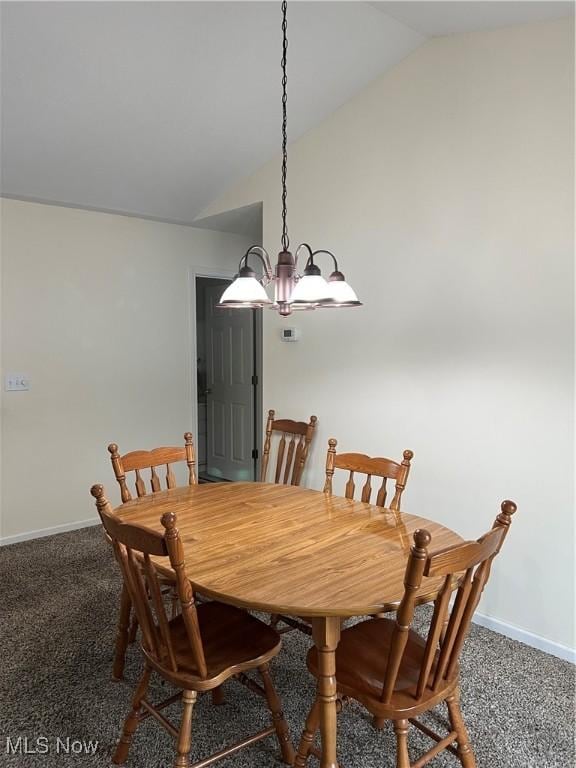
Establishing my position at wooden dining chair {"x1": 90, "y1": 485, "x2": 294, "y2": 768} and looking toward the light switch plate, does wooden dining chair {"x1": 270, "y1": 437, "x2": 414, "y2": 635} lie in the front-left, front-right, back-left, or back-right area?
front-right

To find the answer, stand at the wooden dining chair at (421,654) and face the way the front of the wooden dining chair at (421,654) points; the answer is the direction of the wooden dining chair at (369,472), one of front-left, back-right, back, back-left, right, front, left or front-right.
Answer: front-right

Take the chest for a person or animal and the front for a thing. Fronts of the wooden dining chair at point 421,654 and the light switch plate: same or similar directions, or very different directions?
very different directions

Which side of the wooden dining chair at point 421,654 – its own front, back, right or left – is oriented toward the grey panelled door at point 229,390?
front

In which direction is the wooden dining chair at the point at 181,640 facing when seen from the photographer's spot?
facing away from the viewer and to the right of the viewer

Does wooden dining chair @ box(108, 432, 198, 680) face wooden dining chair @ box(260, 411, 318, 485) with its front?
no

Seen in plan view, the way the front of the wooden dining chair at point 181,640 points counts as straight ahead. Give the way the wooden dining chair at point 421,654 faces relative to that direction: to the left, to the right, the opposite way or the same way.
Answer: to the left

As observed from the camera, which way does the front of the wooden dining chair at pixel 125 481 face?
facing the viewer and to the right of the viewer

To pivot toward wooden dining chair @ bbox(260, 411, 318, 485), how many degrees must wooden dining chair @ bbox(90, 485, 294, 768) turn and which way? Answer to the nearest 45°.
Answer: approximately 45° to its left

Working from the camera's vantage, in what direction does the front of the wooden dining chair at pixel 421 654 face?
facing away from the viewer and to the left of the viewer

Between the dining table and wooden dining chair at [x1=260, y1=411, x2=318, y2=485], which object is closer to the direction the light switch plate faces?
the dining table

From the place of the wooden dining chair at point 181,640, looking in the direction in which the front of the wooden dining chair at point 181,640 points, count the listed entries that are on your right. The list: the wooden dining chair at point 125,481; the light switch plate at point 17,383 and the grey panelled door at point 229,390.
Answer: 0

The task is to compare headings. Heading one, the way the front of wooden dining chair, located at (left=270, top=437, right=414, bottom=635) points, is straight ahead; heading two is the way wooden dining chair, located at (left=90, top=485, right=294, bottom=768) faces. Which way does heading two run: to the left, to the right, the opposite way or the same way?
the opposite way

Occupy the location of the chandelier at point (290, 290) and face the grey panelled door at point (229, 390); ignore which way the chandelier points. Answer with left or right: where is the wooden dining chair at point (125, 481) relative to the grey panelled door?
left

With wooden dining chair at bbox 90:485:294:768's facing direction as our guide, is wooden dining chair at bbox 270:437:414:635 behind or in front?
in front
